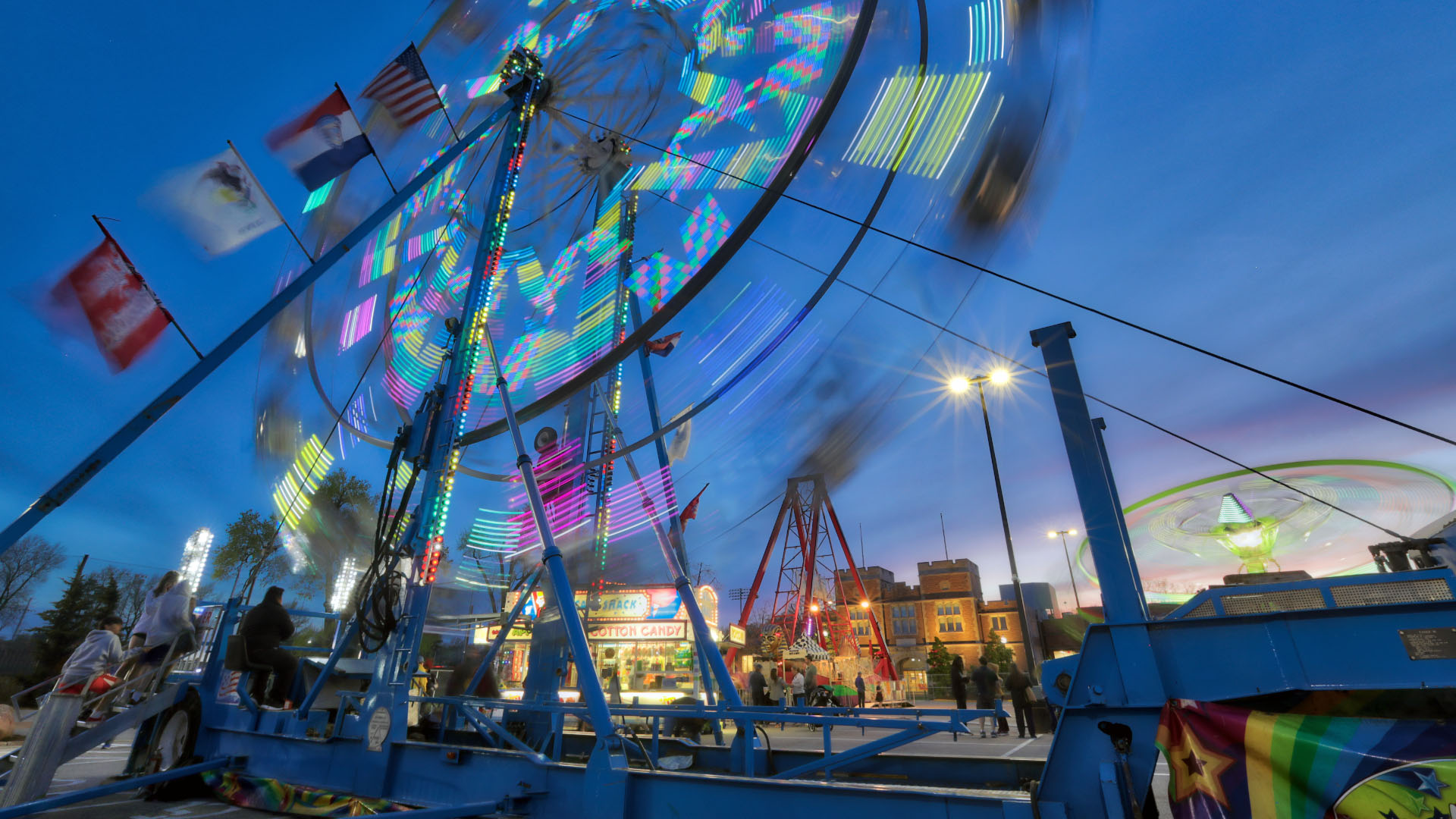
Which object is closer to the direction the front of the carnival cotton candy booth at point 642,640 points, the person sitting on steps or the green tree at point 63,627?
the person sitting on steps

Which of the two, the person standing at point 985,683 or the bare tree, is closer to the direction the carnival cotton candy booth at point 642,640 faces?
the person standing

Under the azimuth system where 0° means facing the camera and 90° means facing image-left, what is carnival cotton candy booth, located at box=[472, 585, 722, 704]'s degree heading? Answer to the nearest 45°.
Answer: approximately 0°

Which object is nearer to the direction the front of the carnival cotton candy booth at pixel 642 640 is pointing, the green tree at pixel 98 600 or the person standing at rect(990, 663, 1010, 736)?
the person standing

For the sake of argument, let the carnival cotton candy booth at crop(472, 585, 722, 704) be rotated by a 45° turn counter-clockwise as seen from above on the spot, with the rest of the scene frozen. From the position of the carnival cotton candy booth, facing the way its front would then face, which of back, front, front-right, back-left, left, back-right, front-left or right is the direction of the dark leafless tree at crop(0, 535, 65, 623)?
back

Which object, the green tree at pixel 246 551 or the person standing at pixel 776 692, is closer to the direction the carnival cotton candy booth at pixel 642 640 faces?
the person standing

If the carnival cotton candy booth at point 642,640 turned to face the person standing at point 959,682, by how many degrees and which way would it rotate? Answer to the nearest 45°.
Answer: approximately 45° to its left

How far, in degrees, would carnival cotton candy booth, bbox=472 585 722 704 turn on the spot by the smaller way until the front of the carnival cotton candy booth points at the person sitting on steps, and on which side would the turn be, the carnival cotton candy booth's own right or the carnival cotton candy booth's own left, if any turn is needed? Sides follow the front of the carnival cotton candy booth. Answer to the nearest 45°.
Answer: approximately 45° to the carnival cotton candy booth's own right

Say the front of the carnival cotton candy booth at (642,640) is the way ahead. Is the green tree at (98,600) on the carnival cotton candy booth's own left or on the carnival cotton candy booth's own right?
on the carnival cotton candy booth's own right

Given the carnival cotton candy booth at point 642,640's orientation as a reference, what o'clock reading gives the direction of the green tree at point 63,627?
The green tree is roughly at 4 o'clock from the carnival cotton candy booth.
